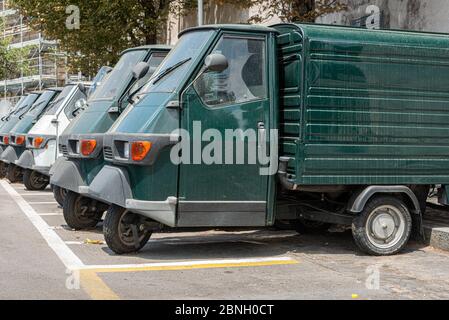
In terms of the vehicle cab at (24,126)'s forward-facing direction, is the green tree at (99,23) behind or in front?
behind

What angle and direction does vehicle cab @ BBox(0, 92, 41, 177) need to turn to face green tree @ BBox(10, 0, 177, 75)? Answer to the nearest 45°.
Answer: approximately 180°

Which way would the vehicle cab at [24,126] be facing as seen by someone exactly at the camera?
facing the viewer and to the left of the viewer

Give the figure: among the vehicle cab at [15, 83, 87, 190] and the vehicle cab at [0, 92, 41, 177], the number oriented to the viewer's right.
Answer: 0

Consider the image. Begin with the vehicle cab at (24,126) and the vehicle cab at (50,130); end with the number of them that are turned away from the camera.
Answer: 0

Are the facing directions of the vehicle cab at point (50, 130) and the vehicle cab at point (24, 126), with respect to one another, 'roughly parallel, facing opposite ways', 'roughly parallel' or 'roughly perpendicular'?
roughly parallel

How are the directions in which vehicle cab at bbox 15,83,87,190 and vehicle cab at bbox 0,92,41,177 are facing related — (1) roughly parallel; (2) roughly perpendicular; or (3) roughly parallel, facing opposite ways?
roughly parallel

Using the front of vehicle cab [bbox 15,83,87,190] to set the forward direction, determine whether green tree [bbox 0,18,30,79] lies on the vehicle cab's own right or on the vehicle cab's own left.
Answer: on the vehicle cab's own right

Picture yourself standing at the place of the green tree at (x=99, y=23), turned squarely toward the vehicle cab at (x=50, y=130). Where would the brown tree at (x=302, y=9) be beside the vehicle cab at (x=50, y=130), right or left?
left

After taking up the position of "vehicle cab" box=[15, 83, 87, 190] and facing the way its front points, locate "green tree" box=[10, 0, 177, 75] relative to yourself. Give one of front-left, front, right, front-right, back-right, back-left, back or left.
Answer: back-right

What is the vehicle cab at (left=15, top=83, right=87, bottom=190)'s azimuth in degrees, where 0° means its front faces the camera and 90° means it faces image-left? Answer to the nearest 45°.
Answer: approximately 45°
